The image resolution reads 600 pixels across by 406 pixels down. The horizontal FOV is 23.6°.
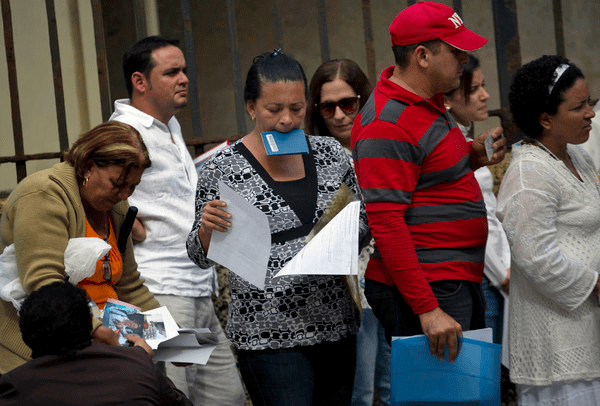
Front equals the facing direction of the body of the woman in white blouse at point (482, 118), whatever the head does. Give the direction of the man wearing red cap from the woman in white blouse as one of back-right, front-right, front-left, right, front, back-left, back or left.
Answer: right

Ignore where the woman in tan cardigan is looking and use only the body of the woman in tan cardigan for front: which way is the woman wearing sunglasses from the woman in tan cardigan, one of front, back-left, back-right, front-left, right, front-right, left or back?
left

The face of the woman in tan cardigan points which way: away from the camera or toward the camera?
toward the camera

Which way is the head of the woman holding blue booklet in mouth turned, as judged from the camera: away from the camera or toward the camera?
toward the camera

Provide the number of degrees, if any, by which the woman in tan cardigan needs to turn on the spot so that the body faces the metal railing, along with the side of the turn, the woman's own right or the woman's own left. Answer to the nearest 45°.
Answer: approximately 135° to the woman's own left

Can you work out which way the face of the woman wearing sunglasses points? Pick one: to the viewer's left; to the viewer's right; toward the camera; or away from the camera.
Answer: toward the camera

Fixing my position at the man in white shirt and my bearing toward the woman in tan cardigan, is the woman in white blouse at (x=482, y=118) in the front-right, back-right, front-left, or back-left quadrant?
back-left

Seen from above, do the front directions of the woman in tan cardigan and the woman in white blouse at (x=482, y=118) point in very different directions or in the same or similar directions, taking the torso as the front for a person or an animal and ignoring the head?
same or similar directions

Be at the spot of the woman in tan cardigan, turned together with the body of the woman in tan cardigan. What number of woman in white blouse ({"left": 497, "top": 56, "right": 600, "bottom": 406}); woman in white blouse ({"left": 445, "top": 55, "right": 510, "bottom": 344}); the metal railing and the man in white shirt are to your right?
0

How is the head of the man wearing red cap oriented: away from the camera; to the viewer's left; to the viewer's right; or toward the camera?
to the viewer's right
